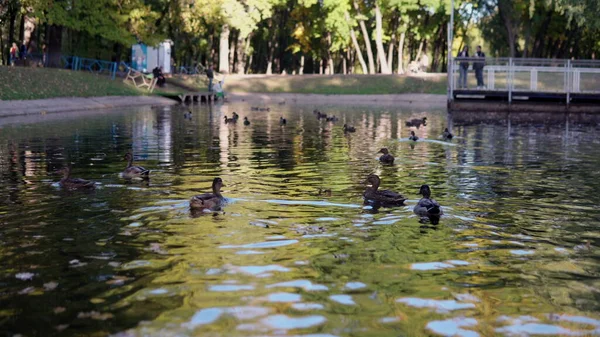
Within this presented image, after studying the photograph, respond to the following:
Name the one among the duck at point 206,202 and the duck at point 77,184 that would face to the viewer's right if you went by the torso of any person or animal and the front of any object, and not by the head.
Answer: the duck at point 206,202

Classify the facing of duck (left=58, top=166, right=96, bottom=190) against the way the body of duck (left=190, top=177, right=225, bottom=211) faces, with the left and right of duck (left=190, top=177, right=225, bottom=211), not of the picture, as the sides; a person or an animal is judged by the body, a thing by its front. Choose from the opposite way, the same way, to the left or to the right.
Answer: the opposite way

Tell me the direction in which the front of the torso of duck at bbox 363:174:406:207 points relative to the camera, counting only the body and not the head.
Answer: to the viewer's left

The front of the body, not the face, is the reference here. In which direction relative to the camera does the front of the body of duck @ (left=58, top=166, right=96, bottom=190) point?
to the viewer's left

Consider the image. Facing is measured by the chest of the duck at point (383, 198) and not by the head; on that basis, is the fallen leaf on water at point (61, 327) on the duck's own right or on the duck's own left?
on the duck's own left

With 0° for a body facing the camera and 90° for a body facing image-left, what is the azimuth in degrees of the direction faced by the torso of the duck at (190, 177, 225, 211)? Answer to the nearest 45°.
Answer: approximately 270°

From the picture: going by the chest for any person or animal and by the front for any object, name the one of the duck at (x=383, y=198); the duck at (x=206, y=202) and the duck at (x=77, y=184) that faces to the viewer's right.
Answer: the duck at (x=206, y=202)

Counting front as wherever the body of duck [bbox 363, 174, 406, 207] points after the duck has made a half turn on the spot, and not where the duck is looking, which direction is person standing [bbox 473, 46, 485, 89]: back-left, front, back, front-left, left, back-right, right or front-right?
left

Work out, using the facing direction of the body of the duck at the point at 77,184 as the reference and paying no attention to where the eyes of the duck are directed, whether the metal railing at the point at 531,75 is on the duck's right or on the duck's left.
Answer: on the duck's right

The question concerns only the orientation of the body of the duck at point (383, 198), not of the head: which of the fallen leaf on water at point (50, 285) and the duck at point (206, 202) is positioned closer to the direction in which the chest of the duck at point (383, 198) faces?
the duck

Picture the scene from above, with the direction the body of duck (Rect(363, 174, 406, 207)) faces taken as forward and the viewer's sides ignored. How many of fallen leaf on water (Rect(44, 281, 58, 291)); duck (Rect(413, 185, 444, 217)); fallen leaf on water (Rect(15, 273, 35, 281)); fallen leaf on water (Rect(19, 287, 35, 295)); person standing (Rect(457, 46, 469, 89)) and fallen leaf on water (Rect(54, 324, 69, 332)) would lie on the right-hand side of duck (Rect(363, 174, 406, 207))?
1

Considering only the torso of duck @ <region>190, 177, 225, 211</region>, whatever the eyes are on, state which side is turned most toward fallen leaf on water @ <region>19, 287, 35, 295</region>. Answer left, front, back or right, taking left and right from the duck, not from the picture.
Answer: right

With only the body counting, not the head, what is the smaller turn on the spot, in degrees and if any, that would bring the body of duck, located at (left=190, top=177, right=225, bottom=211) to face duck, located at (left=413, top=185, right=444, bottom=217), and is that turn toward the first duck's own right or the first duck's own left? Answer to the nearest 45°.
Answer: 0° — it already faces it

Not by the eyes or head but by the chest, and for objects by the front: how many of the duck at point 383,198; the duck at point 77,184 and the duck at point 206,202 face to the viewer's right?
1
